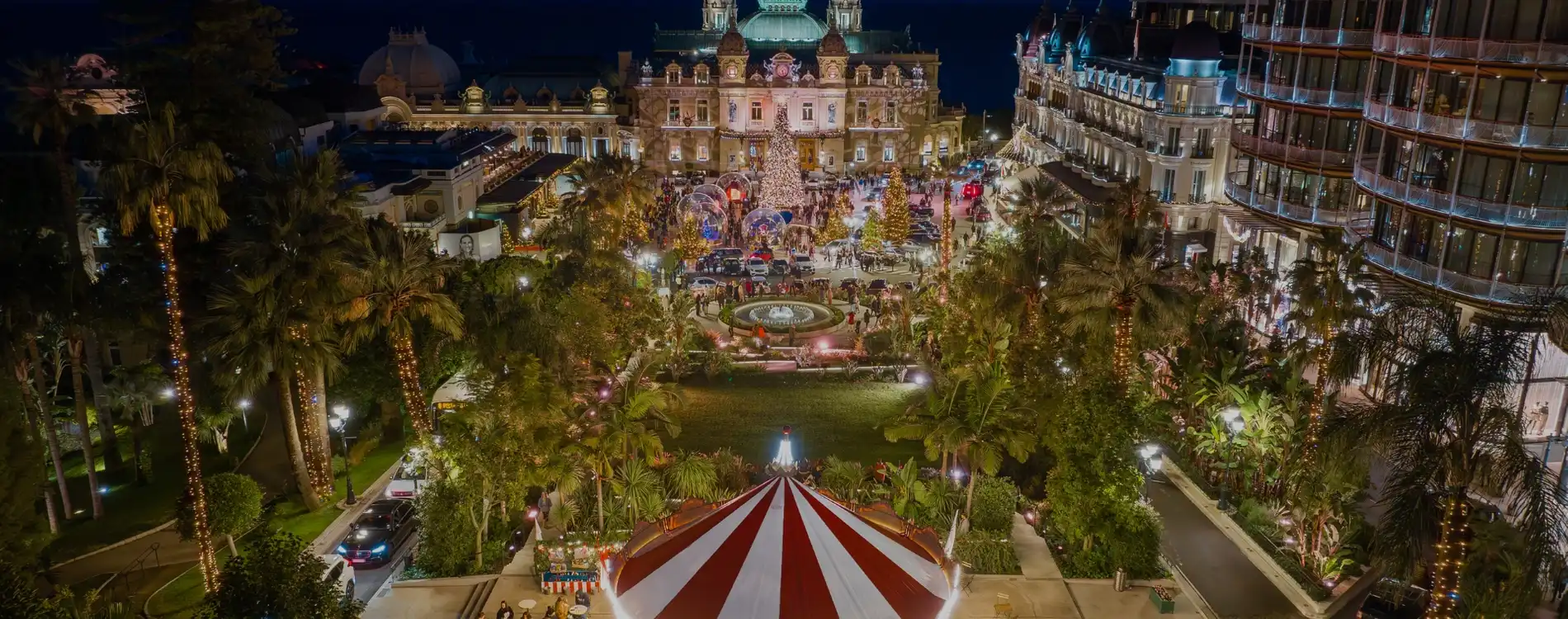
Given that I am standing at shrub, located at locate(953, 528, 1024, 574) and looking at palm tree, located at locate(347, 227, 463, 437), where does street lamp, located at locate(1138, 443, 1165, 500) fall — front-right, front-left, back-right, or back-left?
back-right

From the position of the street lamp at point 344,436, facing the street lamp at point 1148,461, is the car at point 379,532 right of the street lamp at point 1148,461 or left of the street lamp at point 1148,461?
right

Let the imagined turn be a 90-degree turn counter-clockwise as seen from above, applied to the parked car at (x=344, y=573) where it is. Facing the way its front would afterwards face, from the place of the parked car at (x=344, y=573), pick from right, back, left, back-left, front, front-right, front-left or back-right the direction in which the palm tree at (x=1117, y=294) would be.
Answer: front-left

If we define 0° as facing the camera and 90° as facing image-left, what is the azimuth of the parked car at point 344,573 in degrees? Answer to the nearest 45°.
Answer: approximately 45°

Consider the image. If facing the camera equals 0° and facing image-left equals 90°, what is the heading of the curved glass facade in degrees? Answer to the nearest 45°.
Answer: approximately 45°

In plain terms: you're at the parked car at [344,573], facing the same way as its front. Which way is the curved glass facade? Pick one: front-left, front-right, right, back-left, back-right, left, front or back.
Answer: back-left

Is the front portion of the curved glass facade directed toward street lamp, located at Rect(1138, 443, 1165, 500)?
yes

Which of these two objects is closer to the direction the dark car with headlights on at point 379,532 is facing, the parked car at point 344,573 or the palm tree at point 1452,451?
the parked car

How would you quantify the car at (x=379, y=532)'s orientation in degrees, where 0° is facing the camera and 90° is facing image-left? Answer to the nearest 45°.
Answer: approximately 45°

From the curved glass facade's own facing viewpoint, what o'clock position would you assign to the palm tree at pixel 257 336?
The palm tree is roughly at 12 o'clock from the curved glass facade.
